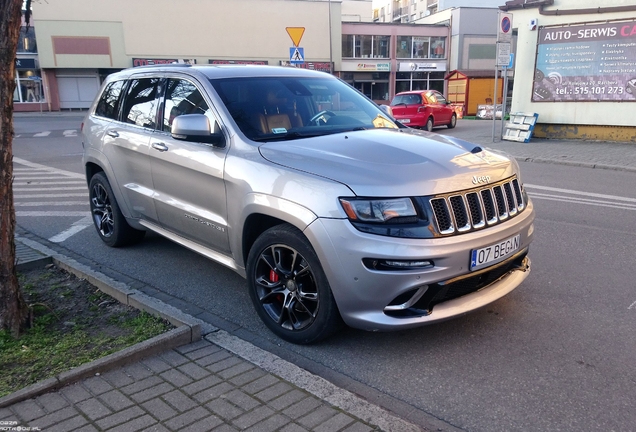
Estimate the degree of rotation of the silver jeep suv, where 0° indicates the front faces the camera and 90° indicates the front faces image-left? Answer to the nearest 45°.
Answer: approximately 315°

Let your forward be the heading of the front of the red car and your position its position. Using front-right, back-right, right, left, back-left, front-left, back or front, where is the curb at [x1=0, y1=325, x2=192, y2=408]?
back-right

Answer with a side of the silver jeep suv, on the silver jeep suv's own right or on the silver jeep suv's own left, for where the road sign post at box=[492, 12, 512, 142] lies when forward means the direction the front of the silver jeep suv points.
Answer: on the silver jeep suv's own left

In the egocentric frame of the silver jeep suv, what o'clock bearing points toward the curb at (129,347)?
The curb is roughly at 4 o'clock from the silver jeep suv.

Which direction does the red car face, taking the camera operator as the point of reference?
facing away from the viewer and to the right of the viewer

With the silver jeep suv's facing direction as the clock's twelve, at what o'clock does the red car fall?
The red car is roughly at 8 o'clock from the silver jeep suv.

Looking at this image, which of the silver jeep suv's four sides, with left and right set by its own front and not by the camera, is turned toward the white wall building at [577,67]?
left

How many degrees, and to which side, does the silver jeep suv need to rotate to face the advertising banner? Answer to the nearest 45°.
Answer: approximately 90° to its left
